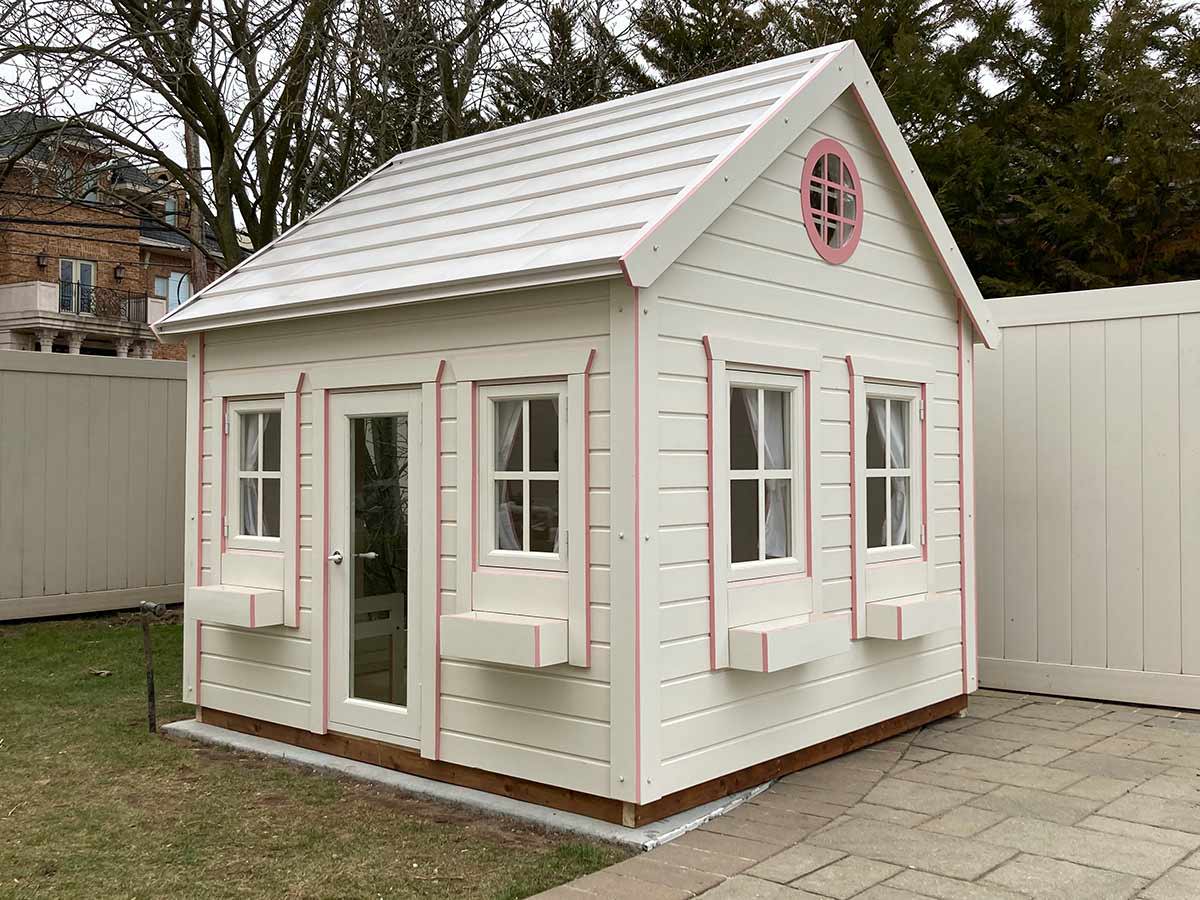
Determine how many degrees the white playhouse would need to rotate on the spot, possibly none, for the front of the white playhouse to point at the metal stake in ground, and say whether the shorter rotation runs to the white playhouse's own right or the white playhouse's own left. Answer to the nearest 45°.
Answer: approximately 45° to the white playhouse's own right

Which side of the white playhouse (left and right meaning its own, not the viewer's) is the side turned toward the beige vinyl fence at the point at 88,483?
right

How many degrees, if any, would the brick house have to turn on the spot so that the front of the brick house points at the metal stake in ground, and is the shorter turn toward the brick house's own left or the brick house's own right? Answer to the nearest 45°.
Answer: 0° — it already faces it

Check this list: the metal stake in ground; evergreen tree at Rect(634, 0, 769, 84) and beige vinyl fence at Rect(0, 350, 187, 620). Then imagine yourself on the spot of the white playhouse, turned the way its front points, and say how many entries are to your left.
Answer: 0

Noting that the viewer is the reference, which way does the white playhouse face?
facing the viewer and to the left of the viewer

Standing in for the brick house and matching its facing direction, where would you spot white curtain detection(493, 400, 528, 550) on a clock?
The white curtain is roughly at 12 o'clock from the brick house.

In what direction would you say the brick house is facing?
toward the camera

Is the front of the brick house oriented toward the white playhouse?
yes

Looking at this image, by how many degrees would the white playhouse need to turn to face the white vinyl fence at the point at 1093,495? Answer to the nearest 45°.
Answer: approximately 180°

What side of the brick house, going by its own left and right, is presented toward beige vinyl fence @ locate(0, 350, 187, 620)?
front

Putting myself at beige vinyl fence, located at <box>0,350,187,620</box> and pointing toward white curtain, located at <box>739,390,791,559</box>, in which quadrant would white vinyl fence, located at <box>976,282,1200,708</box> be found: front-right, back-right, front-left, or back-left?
front-left

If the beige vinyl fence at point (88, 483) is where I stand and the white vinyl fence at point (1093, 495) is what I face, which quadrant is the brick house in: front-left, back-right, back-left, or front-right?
back-left

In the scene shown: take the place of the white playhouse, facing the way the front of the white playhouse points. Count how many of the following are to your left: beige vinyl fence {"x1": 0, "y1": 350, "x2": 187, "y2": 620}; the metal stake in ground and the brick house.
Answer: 0

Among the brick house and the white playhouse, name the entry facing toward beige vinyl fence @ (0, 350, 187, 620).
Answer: the brick house

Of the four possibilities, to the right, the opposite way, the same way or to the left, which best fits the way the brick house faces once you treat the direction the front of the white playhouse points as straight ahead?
to the left
